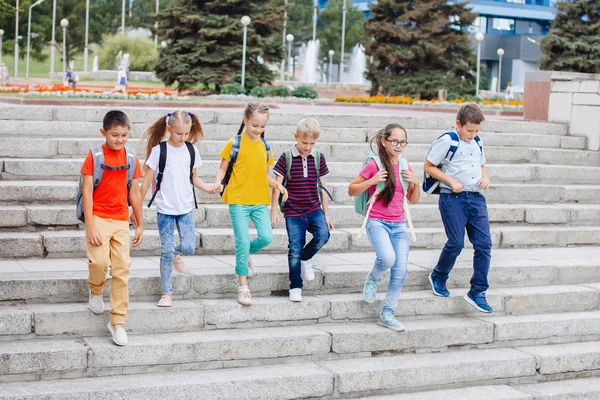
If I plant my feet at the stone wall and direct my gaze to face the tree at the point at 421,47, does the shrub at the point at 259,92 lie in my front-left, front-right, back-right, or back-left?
front-left

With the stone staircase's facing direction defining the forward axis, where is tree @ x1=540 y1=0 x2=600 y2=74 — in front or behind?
behind

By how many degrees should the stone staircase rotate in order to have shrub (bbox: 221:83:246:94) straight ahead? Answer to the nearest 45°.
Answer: approximately 180°

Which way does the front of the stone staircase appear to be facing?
toward the camera

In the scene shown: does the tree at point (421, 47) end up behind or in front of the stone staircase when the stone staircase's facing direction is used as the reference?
behind

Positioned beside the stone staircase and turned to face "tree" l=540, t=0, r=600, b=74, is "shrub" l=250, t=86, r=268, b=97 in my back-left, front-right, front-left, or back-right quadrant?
front-left

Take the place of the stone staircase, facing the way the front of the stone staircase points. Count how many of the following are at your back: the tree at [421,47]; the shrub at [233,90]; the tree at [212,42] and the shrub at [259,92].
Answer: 4

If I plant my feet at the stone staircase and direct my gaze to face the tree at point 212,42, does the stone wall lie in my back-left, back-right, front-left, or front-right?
front-right

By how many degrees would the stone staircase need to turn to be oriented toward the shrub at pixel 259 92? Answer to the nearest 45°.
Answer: approximately 180°

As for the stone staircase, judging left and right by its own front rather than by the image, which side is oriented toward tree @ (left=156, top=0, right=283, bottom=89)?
back

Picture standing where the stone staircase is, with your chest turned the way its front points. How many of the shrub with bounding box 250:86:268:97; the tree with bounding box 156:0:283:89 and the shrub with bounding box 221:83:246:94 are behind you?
3

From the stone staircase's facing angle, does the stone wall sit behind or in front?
behind

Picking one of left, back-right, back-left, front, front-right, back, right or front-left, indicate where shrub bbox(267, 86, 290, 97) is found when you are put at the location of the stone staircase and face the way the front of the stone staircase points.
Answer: back
